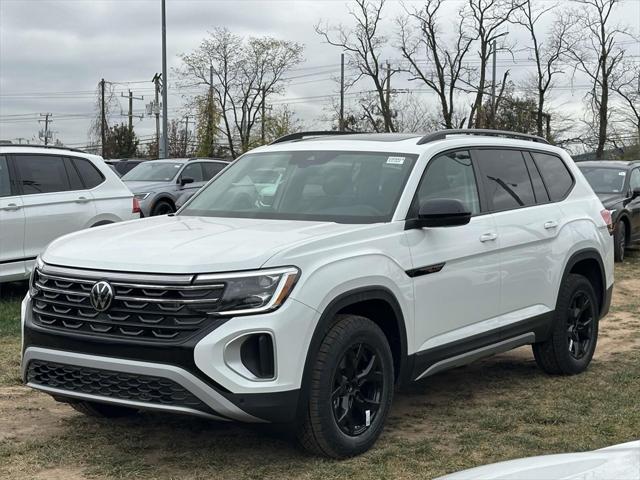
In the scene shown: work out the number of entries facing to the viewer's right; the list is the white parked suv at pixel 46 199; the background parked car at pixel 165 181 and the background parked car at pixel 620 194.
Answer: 0

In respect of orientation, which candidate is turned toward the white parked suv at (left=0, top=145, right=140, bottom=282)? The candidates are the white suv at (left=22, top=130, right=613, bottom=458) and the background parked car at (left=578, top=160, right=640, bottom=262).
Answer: the background parked car

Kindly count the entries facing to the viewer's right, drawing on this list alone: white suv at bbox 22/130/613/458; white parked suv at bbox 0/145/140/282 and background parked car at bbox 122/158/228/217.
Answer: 0

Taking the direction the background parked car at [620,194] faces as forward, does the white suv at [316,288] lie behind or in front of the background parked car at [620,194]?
in front

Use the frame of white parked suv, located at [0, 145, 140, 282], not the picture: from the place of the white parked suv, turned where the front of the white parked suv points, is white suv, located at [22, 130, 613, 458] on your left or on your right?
on your left

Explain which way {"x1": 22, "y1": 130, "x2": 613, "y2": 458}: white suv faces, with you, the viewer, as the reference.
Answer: facing the viewer and to the left of the viewer

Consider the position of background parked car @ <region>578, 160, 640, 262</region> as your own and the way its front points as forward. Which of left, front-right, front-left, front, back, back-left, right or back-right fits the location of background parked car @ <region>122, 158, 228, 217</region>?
front-right
